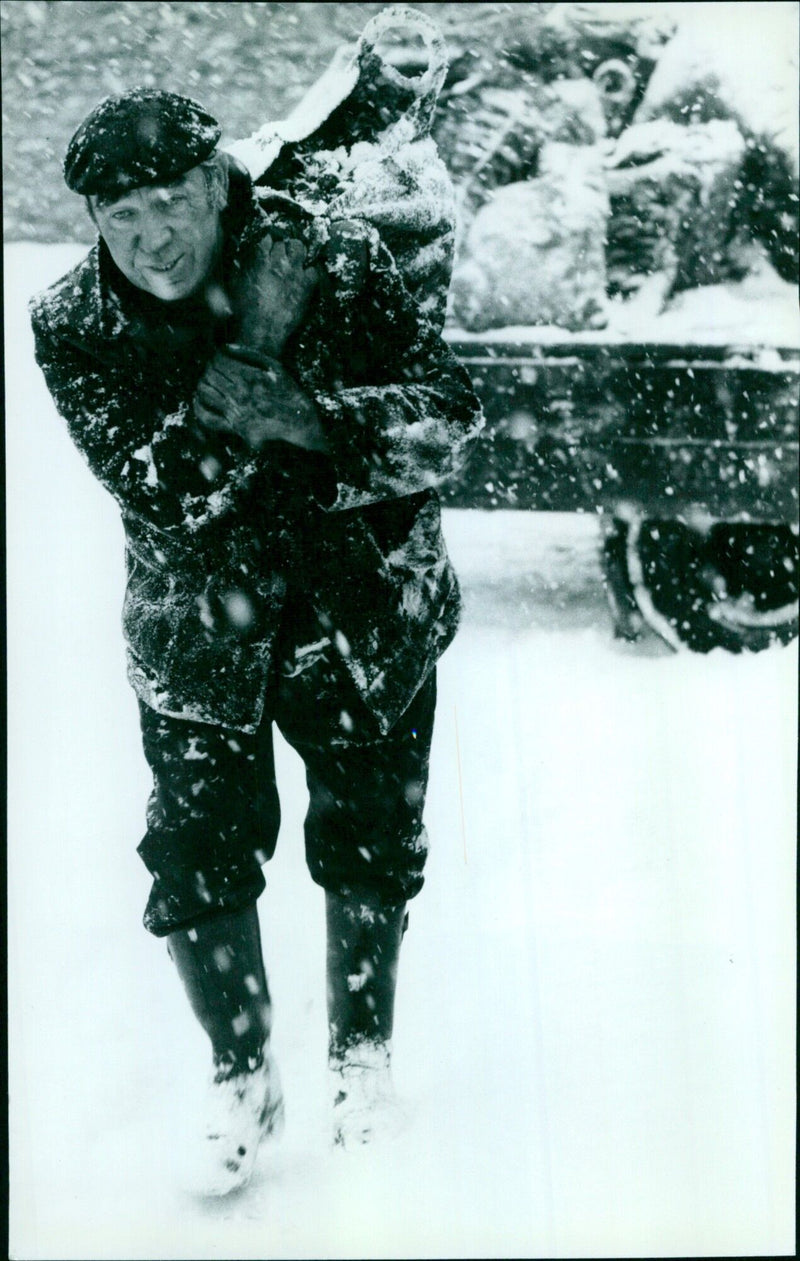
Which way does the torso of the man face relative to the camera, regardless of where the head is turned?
toward the camera

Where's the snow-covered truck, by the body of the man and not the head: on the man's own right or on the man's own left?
on the man's own left
